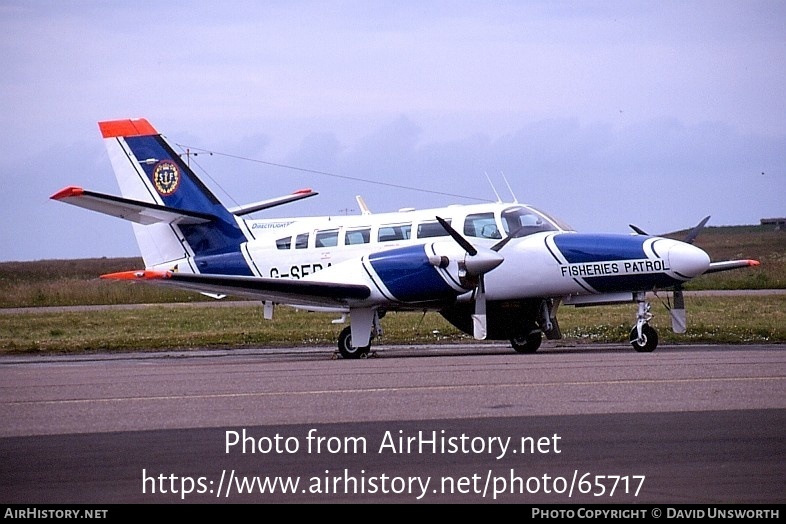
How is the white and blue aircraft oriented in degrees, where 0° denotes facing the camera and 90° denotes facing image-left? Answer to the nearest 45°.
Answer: approximately 315°
